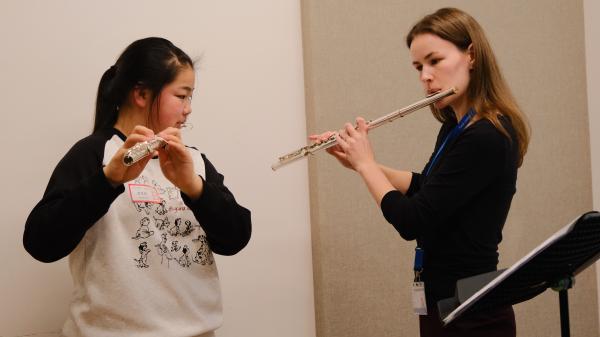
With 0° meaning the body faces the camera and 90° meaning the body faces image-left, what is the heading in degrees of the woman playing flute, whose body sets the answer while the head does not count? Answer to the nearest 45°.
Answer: approximately 90°

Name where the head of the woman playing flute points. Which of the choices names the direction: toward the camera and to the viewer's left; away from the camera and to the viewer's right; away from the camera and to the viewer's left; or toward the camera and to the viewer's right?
toward the camera and to the viewer's left
